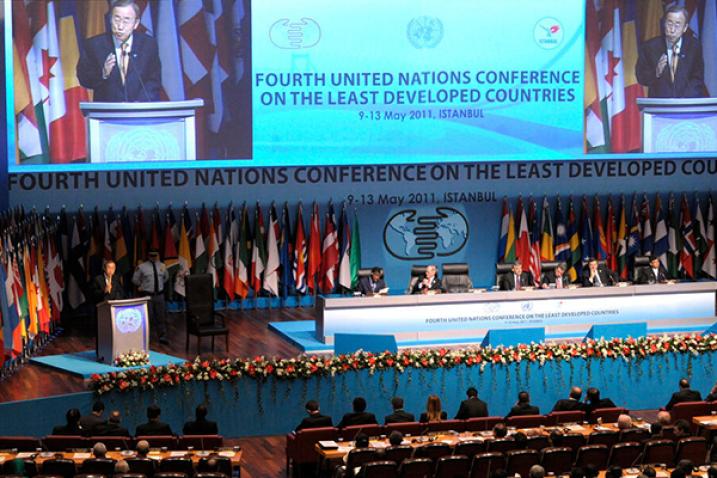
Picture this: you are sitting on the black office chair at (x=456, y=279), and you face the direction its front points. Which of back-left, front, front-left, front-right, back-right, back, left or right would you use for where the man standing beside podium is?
right

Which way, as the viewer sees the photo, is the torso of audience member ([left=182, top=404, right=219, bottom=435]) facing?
away from the camera

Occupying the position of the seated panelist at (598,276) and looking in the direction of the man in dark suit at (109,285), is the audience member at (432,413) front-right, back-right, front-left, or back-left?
front-left

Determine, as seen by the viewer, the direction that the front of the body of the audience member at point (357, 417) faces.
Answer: away from the camera

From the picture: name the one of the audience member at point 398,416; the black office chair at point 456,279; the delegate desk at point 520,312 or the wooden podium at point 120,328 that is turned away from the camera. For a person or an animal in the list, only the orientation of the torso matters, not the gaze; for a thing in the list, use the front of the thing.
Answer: the audience member

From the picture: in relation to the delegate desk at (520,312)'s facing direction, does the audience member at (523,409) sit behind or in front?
in front

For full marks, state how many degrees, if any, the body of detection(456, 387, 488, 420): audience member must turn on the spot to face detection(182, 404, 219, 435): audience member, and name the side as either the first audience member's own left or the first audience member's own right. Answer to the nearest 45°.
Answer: approximately 90° to the first audience member's own left

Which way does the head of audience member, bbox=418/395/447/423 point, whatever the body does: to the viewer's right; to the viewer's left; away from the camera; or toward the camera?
away from the camera

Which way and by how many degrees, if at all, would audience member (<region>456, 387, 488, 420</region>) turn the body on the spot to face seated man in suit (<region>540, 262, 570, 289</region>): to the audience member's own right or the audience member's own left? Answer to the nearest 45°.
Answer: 0° — they already face them

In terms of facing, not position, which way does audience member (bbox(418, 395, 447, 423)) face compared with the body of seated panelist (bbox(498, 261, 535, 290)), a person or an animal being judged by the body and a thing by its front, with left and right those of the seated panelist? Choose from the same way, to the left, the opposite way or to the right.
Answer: the opposite way

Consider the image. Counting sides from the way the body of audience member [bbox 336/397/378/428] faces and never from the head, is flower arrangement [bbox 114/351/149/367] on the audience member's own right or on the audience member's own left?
on the audience member's own left

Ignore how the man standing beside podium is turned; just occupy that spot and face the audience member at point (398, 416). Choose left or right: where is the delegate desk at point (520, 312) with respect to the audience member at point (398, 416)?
left

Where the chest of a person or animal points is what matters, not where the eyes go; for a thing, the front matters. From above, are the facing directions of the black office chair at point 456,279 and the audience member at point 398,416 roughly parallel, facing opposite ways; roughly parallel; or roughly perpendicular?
roughly parallel, facing opposite ways

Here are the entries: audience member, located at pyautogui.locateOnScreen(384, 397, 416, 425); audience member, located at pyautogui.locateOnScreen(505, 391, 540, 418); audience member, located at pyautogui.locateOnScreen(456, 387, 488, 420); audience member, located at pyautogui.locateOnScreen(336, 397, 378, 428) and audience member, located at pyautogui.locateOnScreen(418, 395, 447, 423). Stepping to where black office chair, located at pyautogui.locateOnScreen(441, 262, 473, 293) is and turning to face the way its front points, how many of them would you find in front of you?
5

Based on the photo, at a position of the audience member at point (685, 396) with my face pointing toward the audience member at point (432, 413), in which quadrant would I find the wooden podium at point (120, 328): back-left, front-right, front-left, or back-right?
front-right

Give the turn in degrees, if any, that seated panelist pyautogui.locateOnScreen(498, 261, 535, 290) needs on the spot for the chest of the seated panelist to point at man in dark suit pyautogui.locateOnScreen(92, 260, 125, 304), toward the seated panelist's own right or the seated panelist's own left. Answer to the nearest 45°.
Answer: approximately 45° to the seated panelist's own right

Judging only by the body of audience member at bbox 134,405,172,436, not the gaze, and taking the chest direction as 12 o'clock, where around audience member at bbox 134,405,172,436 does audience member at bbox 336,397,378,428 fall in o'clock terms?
audience member at bbox 336,397,378,428 is roughly at 3 o'clock from audience member at bbox 134,405,172,436.

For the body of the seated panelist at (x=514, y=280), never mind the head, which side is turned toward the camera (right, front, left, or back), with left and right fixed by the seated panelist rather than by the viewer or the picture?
front

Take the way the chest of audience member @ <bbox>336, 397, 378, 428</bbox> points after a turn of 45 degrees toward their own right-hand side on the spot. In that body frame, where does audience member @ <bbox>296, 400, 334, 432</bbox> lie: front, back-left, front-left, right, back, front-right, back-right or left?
back-left

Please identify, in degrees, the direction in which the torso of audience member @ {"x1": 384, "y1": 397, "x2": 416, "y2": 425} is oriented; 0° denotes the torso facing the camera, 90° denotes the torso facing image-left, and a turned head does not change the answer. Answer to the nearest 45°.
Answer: approximately 180°

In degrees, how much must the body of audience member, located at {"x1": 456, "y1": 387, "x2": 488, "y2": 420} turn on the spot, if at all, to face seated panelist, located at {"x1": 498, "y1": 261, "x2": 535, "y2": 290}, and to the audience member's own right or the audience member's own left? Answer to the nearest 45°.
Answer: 0° — they already face them

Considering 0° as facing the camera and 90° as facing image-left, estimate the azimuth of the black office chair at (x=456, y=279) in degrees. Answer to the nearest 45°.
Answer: approximately 0°

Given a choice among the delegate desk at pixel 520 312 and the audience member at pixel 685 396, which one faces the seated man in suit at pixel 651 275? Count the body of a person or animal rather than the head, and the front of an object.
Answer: the audience member
